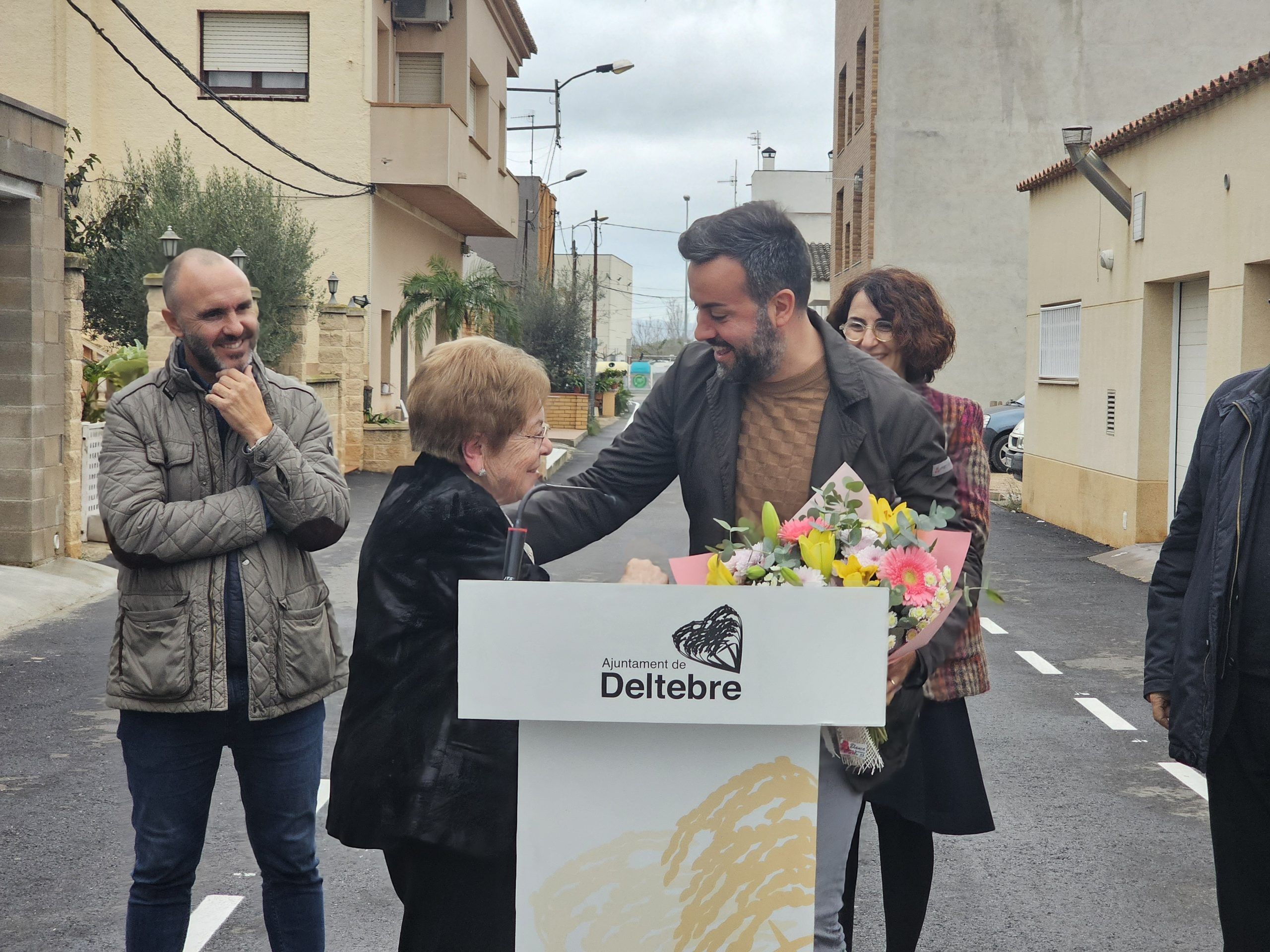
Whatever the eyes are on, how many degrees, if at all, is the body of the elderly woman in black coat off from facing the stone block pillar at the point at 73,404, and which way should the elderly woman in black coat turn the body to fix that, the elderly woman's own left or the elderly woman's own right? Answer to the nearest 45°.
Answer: approximately 90° to the elderly woman's own left

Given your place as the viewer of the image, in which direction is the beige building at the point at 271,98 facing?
facing to the right of the viewer

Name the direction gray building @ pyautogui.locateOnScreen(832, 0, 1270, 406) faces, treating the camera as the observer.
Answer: facing to the left of the viewer

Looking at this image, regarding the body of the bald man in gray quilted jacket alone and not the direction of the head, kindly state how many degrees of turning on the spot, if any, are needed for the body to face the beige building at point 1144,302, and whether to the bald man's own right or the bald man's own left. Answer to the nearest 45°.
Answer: approximately 135° to the bald man's own left

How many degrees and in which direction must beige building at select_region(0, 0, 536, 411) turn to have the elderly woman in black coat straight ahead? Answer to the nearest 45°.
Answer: approximately 90° to its right

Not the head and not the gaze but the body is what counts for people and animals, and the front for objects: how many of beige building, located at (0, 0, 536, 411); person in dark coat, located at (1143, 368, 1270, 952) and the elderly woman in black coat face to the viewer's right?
2

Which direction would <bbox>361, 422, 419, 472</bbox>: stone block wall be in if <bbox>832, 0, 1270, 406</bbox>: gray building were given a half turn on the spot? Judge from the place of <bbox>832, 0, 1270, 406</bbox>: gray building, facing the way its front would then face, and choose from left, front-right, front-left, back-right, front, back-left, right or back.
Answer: back-right

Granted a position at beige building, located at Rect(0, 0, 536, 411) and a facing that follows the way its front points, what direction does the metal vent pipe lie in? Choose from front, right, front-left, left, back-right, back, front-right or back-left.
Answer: front-right

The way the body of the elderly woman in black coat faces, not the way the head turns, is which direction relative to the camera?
to the viewer's right

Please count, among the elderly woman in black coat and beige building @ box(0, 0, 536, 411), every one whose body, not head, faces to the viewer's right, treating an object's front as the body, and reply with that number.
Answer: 2

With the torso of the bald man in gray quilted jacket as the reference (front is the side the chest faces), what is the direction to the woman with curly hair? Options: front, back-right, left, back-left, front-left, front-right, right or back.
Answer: left

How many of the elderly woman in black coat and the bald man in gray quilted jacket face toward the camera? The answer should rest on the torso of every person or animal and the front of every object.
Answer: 1

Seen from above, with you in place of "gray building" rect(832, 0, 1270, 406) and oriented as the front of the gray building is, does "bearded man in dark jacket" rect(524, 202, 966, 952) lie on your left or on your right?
on your left
